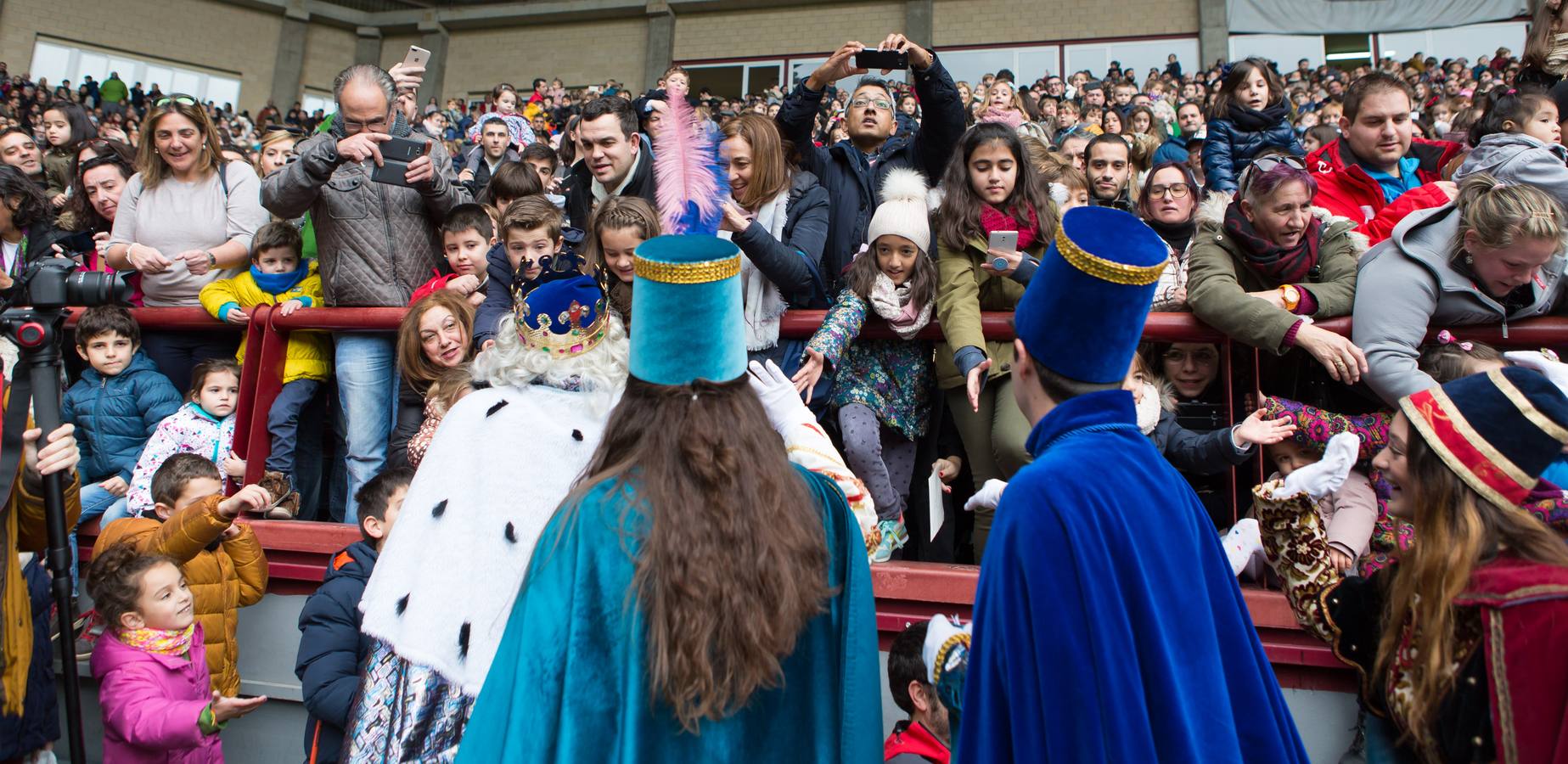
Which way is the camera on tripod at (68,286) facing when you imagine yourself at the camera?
facing to the right of the viewer

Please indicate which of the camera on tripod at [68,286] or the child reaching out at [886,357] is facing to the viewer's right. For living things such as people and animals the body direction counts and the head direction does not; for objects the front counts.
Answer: the camera on tripod

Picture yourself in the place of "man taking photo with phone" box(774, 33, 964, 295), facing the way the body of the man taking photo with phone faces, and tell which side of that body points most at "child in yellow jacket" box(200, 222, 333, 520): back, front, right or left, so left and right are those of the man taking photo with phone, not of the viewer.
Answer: right

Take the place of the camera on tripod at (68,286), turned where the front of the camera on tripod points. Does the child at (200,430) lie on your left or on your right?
on your left

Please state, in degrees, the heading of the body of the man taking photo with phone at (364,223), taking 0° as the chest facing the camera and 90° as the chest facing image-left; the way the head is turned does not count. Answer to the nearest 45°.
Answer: approximately 0°

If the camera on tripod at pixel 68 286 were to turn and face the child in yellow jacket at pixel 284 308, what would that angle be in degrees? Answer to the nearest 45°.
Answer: approximately 45° to its left

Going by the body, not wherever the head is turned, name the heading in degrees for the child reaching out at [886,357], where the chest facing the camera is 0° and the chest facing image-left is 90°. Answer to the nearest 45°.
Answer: approximately 0°
